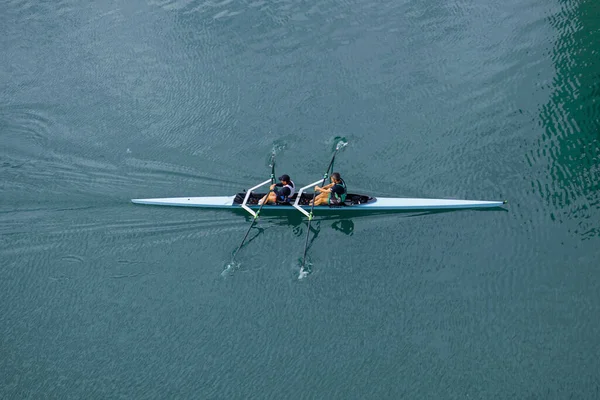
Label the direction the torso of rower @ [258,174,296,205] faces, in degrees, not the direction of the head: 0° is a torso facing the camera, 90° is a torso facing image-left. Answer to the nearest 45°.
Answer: approximately 90°

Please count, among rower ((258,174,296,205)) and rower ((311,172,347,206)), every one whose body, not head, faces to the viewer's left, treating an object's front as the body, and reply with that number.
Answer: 2

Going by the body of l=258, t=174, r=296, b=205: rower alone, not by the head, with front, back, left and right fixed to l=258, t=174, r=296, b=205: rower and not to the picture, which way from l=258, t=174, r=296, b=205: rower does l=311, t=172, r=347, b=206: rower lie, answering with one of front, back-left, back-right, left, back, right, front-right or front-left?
back

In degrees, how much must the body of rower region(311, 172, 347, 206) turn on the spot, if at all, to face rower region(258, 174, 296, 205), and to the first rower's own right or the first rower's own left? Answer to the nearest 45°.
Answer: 0° — they already face them

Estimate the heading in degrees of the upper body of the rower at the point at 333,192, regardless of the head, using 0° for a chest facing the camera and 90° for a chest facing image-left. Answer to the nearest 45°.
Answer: approximately 90°
